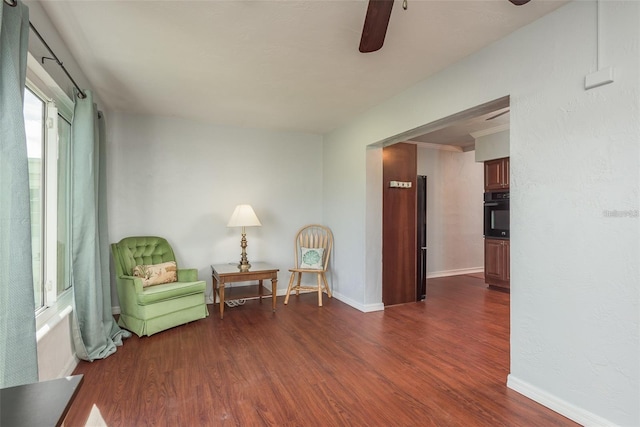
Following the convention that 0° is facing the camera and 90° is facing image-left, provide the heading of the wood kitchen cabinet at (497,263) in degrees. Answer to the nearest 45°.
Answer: approximately 45°

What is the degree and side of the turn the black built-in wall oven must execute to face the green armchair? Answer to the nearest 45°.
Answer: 0° — it already faces it

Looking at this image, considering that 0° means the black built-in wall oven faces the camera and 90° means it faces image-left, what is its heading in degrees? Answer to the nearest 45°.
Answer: approximately 45°

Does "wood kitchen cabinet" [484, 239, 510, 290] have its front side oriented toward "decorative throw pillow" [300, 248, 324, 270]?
yes

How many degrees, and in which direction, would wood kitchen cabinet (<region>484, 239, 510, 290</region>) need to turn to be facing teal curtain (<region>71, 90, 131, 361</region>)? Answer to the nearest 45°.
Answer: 0° — it already faces it

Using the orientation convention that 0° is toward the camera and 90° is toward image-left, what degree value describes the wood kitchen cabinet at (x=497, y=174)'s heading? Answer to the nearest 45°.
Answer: approximately 45°

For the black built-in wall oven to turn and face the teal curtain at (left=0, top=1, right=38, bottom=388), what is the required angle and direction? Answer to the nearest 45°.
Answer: approximately 45° to its left

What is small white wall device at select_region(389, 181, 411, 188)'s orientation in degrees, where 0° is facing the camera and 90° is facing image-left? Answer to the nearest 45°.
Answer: approximately 0°
